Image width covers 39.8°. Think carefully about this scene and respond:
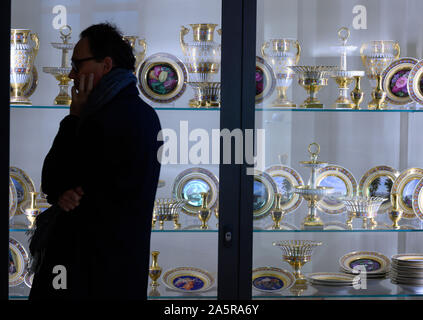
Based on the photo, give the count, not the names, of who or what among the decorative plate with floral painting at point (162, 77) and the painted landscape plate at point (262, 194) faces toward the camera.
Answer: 2

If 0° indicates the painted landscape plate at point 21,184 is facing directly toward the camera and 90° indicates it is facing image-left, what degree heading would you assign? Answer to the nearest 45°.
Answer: approximately 0°

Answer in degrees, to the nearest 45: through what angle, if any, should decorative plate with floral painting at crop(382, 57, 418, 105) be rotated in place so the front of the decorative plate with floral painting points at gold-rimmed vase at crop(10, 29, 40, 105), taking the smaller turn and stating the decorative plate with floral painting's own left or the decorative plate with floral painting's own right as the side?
approximately 45° to the decorative plate with floral painting's own right

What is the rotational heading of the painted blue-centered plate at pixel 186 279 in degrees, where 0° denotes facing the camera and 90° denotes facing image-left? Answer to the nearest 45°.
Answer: approximately 0°

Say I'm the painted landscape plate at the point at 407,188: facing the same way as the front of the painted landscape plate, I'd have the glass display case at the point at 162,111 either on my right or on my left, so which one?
on my right

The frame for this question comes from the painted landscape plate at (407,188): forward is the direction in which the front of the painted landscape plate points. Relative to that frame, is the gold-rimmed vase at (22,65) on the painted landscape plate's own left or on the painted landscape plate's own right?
on the painted landscape plate's own right

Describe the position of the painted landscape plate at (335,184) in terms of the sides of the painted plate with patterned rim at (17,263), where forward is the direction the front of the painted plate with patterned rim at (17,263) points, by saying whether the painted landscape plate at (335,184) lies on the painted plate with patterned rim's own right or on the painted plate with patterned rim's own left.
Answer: on the painted plate with patterned rim's own left

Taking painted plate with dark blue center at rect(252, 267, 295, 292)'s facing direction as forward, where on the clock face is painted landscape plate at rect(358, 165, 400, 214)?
painted landscape plate at rect(358, 165, 400, 214) is roughly at 8 o'clock from painted plate with dark blue center at rect(252, 267, 295, 292).
